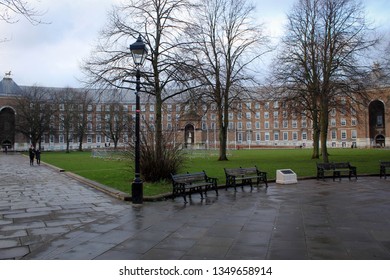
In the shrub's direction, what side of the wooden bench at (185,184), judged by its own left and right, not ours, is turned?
back

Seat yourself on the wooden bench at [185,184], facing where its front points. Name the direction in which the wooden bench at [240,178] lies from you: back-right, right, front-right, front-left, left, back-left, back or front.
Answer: left

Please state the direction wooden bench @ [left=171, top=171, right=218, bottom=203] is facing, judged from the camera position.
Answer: facing the viewer and to the right of the viewer
